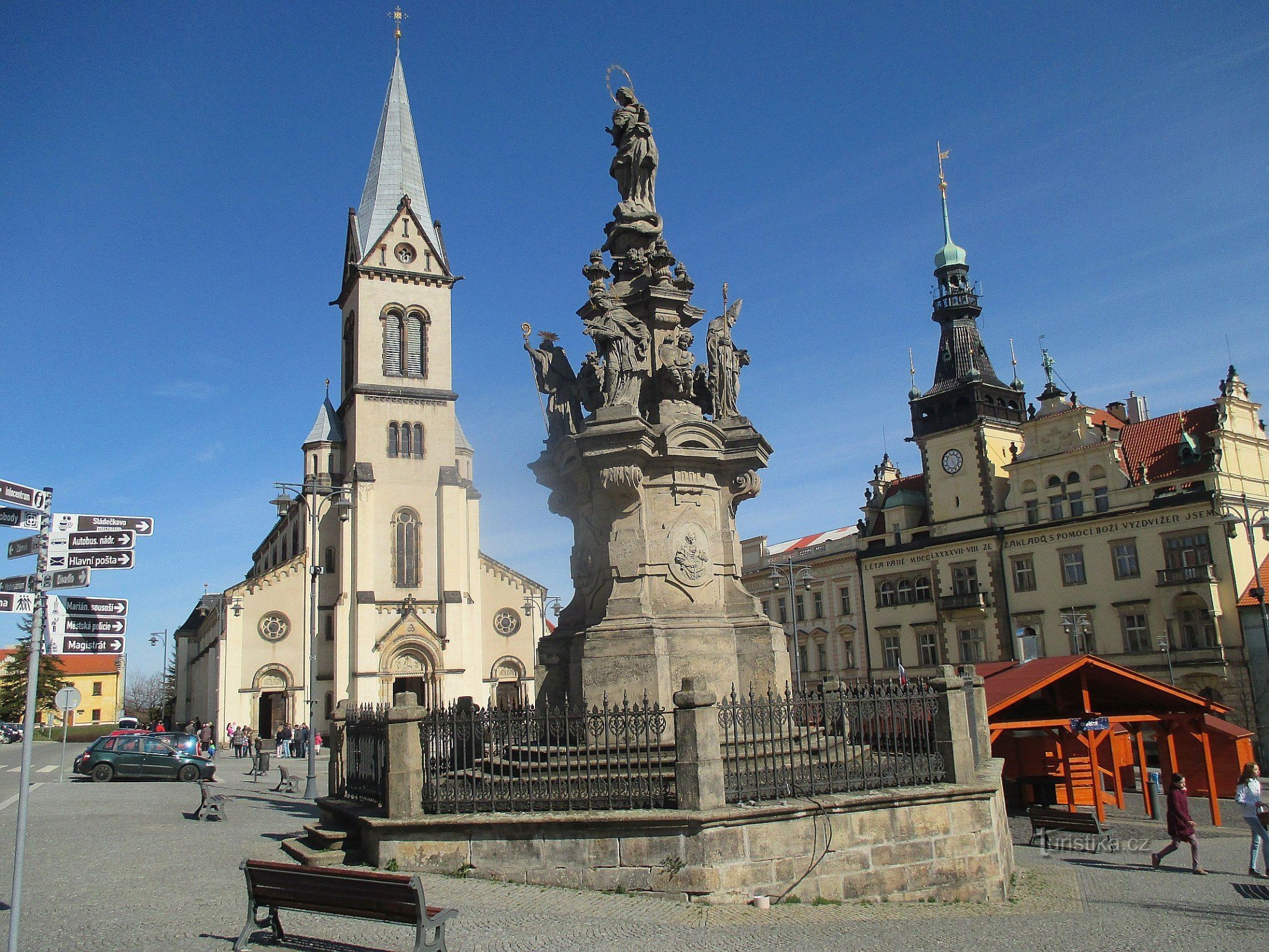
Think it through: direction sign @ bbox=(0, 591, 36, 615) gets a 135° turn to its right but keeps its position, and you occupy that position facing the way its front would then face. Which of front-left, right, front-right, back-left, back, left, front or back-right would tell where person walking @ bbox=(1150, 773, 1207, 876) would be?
back-right

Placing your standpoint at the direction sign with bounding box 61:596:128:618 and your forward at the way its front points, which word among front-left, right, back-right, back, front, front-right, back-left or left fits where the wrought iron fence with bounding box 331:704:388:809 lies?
back-left

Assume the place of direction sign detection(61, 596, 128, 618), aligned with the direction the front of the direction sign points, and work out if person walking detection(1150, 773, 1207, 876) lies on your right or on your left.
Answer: on your left

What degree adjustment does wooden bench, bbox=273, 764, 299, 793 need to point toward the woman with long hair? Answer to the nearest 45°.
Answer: approximately 45° to its right

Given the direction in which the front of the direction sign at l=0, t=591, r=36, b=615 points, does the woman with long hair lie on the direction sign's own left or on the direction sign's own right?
on the direction sign's own left

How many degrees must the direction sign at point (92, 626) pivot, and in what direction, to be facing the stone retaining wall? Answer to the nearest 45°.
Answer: approximately 90° to its left

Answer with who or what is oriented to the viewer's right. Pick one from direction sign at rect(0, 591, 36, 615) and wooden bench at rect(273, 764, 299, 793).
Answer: the wooden bench

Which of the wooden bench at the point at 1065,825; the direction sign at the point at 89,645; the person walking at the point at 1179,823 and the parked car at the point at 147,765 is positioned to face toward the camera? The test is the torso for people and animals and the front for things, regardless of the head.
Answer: the direction sign
